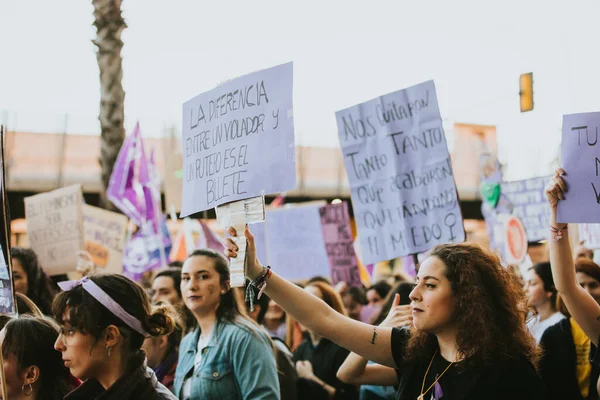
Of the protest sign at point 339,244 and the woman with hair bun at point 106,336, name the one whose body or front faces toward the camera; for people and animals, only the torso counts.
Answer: the protest sign

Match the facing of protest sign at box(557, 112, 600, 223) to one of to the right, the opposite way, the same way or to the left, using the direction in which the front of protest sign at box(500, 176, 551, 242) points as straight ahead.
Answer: the same way

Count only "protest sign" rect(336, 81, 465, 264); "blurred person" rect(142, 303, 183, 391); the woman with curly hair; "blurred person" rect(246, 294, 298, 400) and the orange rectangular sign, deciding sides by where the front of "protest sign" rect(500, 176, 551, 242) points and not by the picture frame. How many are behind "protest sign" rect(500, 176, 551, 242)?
1

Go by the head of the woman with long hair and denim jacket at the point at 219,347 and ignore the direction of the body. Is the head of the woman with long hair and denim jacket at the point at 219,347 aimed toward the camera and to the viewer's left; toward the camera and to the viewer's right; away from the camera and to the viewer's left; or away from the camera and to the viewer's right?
toward the camera and to the viewer's left

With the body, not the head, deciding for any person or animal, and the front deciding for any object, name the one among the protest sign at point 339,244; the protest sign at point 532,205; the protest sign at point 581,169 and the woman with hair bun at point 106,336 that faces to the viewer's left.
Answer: the woman with hair bun

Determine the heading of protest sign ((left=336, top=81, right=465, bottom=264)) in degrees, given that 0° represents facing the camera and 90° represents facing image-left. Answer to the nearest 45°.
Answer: approximately 0°

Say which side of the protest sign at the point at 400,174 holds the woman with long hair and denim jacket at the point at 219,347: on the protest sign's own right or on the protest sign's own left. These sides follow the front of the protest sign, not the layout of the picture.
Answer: on the protest sign's own right

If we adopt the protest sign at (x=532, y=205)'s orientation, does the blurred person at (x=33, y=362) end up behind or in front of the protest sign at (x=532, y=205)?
in front

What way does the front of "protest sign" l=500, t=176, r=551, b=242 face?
toward the camera

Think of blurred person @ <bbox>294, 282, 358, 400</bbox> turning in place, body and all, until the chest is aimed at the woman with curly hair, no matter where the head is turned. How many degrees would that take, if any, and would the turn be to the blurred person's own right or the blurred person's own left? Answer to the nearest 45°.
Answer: approximately 45° to the blurred person's own left

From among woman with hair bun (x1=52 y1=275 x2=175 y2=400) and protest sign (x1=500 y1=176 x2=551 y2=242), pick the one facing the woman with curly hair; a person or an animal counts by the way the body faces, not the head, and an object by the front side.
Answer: the protest sign

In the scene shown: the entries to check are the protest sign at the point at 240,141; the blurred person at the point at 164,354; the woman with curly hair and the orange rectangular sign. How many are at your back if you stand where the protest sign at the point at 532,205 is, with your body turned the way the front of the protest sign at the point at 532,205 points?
1

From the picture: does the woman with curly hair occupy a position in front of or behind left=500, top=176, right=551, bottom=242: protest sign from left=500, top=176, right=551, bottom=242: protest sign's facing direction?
in front

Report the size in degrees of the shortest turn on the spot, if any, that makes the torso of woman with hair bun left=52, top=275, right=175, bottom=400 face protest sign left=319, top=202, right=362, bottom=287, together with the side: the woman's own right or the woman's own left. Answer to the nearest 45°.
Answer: approximately 135° to the woman's own right
